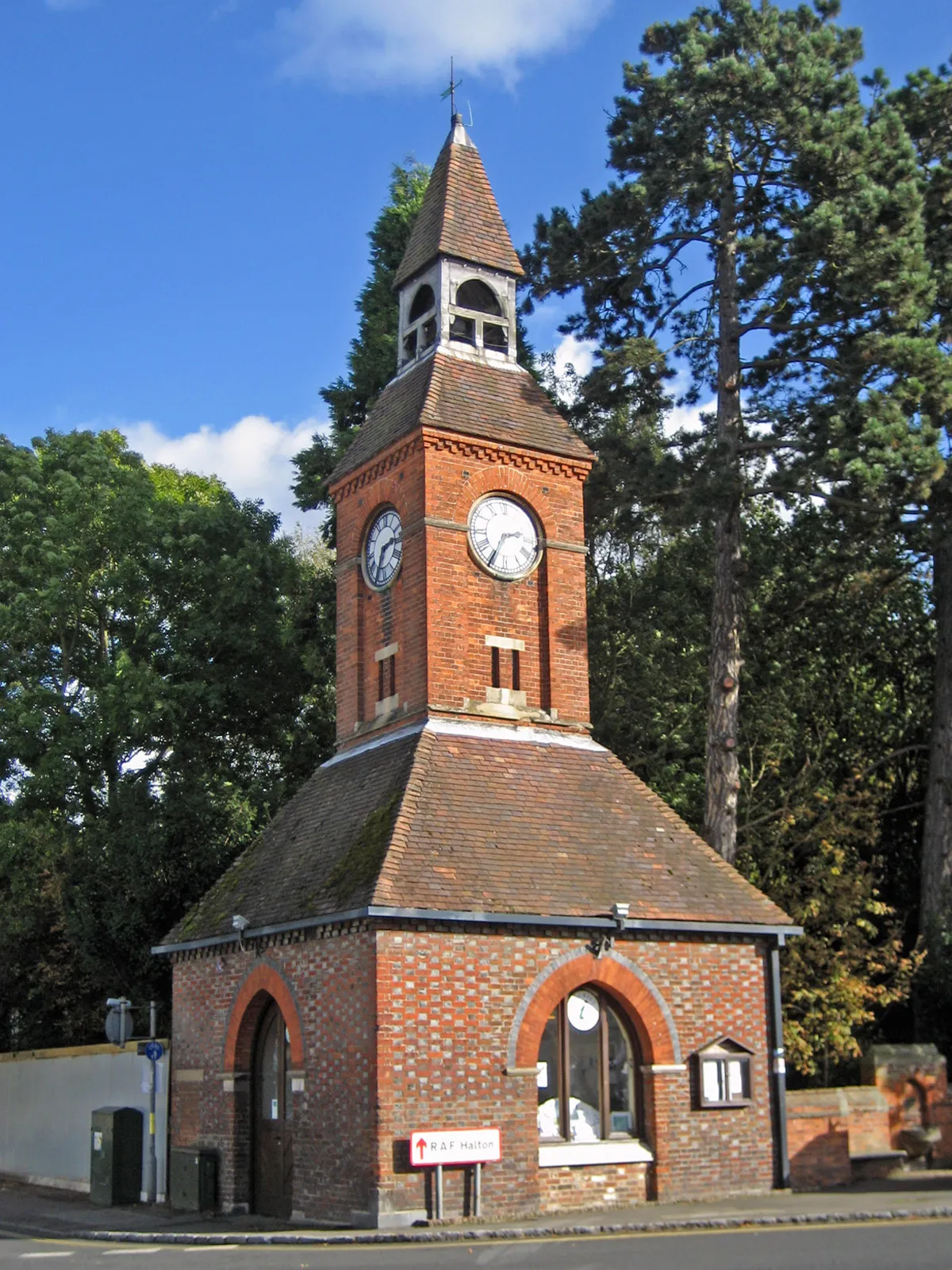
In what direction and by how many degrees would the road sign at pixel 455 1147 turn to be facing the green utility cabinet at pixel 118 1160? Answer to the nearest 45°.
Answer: approximately 135° to its right

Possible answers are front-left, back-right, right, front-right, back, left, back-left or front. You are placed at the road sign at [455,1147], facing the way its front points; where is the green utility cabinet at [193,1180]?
back-right

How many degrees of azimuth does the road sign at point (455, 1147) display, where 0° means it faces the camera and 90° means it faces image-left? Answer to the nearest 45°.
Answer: approximately 0°

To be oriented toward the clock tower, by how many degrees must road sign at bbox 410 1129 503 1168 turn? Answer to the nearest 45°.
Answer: approximately 180°

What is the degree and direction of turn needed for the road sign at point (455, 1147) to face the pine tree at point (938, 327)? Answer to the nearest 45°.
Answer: approximately 135° to its left

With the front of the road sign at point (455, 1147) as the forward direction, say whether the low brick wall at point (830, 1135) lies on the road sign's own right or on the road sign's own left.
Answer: on the road sign's own left

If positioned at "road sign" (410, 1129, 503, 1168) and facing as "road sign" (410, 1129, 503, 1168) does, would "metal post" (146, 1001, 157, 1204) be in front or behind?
behind
